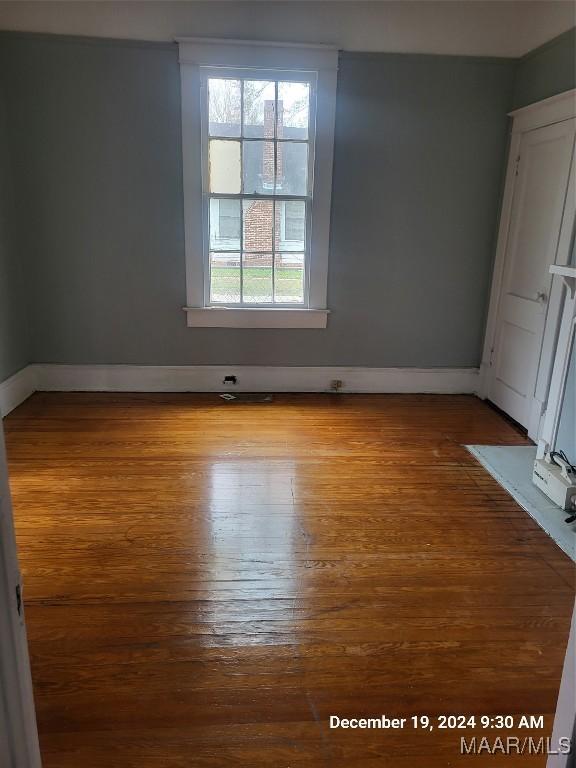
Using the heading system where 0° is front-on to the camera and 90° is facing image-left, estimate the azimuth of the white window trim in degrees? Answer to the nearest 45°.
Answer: approximately 0°

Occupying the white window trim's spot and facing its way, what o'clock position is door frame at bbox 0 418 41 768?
The door frame is roughly at 12 o'clock from the white window trim.

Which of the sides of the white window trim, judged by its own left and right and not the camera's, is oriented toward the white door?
left

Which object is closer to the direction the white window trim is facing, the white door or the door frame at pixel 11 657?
the door frame
